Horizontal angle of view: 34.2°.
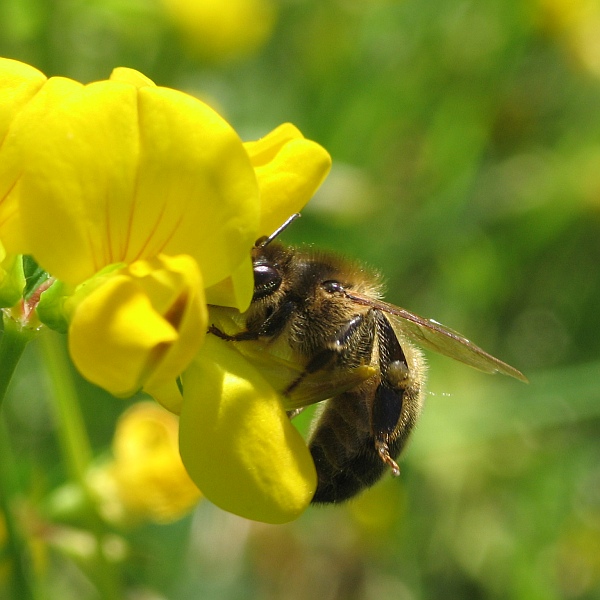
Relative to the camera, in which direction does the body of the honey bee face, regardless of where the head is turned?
to the viewer's left

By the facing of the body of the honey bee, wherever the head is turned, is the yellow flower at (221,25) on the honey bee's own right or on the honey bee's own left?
on the honey bee's own right
